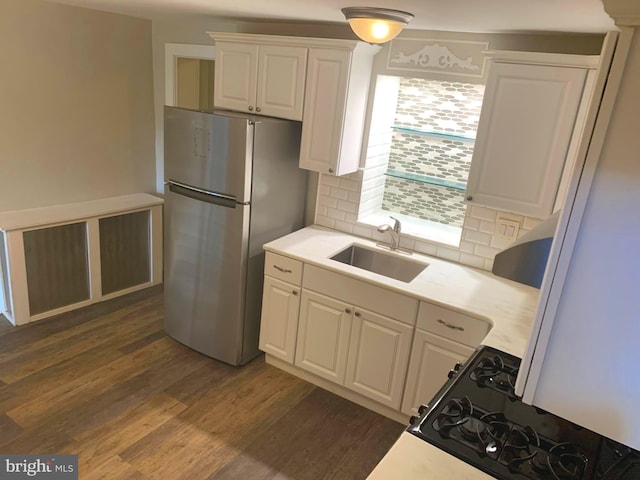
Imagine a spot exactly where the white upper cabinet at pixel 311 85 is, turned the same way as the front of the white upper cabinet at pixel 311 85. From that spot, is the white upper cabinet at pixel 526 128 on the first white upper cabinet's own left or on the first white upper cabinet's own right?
on the first white upper cabinet's own left

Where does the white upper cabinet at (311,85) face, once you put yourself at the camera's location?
facing the viewer and to the left of the viewer

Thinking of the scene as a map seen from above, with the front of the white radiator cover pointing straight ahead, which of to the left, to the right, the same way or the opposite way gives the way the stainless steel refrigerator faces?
to the right

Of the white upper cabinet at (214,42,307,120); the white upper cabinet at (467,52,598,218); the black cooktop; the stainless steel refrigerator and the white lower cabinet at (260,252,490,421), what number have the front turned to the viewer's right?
0

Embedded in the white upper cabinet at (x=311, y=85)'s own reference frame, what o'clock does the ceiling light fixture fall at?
The ceiling light fixture is roughly at 10 o'clock from the white upper cabinet.

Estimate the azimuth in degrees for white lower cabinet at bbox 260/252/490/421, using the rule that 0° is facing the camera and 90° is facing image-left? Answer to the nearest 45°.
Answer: approximately 45°

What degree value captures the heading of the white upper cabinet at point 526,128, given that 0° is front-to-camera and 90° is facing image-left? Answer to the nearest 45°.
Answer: approximately 45°

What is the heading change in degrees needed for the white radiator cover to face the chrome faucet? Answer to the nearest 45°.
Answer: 0° — it already faces it

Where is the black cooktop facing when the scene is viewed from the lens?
facing away from the viewer and to the left of the viewer

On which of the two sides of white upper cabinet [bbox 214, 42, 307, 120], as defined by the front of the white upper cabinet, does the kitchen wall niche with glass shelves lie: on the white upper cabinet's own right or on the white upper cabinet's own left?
on the white upper cabinet's own left

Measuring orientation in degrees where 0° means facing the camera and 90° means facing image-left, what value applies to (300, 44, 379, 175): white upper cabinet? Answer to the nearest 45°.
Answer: approximately 45°

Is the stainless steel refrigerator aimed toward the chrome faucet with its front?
no

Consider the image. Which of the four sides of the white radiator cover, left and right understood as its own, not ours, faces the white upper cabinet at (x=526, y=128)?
front

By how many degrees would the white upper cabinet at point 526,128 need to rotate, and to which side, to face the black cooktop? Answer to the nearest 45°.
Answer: approximately 45° to its left

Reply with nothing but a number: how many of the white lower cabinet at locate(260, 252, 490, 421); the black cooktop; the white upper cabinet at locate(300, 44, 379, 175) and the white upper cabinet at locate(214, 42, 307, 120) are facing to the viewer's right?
0

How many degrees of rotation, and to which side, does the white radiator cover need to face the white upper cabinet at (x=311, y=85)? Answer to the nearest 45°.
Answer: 0° — it already faces it

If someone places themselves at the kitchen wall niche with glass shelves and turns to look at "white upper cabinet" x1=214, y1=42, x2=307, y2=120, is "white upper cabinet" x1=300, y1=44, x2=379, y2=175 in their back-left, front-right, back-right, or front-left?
front-left

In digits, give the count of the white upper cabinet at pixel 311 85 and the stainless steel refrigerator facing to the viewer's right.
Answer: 0

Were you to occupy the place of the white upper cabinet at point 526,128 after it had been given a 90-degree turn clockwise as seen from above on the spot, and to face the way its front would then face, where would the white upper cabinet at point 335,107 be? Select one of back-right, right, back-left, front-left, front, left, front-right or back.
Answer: front-left

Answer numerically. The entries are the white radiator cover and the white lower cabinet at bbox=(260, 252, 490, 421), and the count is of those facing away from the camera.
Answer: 0

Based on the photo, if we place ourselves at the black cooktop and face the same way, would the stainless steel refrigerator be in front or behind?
in front
